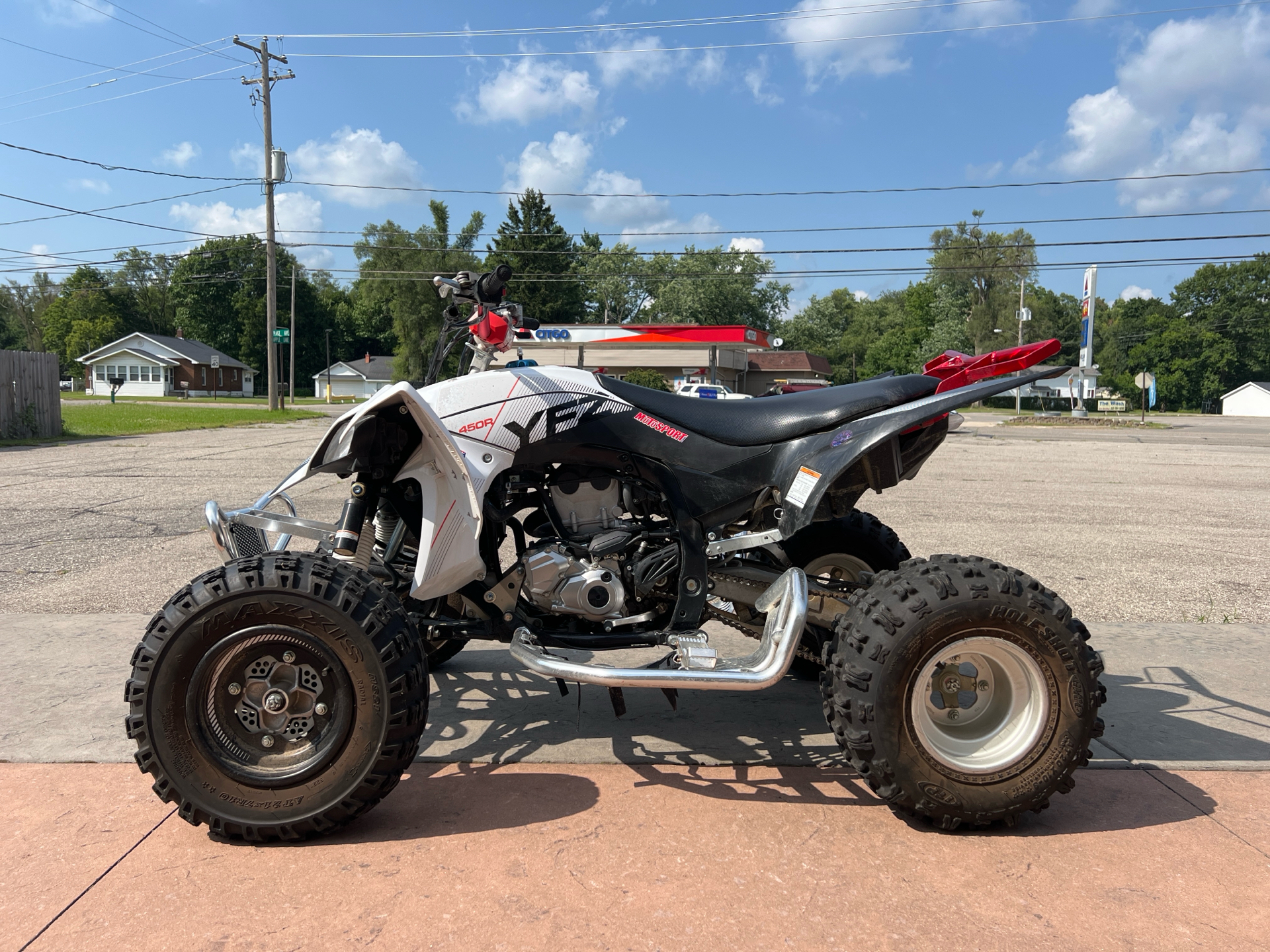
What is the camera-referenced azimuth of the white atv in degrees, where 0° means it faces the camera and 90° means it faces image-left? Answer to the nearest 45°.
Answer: approximately 90°

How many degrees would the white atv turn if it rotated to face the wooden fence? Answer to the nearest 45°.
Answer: approximately 45° to its right
